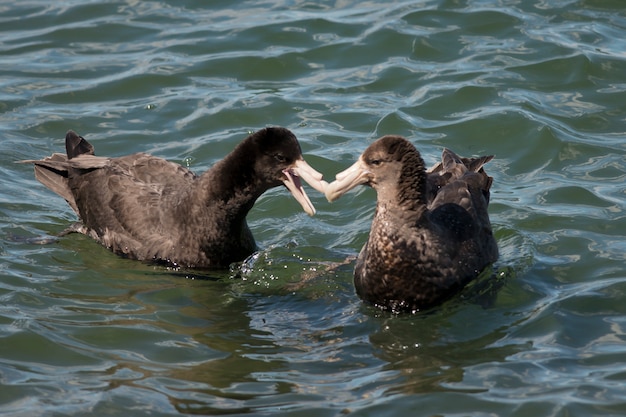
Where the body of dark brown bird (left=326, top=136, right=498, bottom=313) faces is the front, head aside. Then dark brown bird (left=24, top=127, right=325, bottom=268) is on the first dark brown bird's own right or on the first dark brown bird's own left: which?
on the first dark brown bird's own right

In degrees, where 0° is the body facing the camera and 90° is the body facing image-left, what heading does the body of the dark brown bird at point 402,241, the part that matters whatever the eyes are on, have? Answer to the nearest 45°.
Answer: approximately 45°
